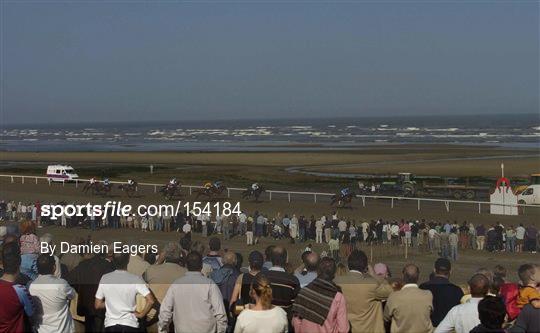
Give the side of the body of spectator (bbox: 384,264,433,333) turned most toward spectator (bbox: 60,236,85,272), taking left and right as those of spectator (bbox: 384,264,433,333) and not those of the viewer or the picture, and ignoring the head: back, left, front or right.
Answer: left

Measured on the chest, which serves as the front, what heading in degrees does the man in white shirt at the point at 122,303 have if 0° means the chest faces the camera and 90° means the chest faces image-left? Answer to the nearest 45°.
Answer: approximately 180°

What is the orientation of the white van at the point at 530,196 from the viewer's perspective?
to the viewer's left

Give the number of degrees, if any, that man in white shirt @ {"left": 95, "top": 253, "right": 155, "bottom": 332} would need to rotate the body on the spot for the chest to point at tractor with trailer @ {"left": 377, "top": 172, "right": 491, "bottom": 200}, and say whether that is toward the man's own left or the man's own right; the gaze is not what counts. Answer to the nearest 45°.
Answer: approximately 45° to the man's own right

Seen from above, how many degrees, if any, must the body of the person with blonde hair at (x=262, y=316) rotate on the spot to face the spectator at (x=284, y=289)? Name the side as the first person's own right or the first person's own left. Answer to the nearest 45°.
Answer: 0° — they already face them

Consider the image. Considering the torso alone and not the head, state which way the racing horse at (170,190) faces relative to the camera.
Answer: to the viewer's right

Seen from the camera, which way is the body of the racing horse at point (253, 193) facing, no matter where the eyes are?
to the viewer's right

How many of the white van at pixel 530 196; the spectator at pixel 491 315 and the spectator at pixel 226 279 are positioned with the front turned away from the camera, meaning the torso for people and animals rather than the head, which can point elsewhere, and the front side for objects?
2

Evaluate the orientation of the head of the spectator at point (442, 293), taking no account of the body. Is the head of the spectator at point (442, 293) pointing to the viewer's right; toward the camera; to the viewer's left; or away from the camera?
away from the camera

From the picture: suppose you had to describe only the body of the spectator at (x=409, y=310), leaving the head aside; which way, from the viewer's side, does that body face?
away from the camera

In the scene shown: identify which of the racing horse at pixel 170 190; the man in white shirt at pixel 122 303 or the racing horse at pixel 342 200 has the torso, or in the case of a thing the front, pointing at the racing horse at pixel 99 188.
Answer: the man in white shirt

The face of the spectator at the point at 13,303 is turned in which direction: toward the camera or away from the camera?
away from the camera

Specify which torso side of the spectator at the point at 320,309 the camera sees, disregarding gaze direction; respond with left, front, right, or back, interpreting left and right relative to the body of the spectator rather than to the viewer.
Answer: back

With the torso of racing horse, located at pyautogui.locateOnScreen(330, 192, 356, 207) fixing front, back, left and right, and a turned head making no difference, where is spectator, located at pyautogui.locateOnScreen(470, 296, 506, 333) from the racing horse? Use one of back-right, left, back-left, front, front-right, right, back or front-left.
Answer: right

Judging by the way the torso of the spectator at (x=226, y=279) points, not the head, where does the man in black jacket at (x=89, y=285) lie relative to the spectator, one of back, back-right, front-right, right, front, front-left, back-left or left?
left

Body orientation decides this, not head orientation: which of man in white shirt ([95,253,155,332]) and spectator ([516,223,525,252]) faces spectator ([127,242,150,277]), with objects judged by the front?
the man in white shirt

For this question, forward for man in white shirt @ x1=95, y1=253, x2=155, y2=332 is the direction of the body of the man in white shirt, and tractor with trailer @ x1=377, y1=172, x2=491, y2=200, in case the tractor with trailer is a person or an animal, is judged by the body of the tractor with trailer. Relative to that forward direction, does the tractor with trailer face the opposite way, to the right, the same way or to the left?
to the left

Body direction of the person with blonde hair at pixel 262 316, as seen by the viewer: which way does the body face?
away from the camera

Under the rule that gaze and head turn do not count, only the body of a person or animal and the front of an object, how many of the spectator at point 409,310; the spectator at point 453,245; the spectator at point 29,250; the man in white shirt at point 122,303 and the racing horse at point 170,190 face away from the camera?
4
